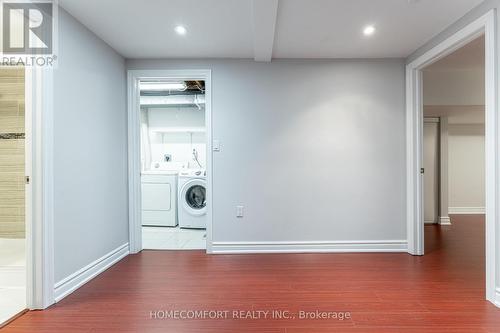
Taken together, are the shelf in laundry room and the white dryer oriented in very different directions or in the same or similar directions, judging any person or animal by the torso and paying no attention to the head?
same or similar directions

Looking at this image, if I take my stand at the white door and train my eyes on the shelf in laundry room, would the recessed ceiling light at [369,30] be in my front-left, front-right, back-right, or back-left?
front-left

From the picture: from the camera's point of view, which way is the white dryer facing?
toward the camera

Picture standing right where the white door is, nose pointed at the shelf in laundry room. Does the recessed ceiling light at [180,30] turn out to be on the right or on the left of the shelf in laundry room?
left

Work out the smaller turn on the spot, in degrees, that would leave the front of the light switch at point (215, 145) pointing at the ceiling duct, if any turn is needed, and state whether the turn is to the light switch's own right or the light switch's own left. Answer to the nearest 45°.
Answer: approximately 135° to the light switch's own right

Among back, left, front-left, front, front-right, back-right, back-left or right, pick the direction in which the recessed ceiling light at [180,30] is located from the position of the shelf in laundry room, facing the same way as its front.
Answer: front

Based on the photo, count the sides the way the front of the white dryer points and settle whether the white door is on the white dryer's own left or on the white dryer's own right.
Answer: on the white dryer's own left

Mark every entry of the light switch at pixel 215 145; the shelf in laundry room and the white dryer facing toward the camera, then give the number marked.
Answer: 3

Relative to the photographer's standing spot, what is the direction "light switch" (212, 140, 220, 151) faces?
facing the viewer

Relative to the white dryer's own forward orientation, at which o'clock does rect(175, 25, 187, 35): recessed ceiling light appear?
The recessed ceiling light is roughly at 12 o'clock from the white dryer.
